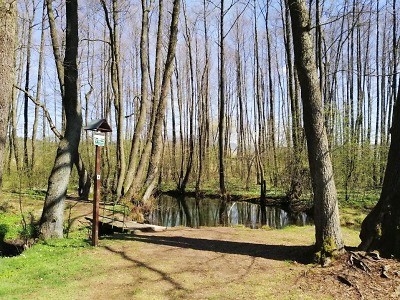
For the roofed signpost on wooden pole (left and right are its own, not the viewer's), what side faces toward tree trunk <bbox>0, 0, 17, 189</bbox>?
right

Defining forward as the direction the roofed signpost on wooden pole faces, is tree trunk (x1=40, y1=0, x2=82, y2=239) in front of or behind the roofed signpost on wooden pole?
behind

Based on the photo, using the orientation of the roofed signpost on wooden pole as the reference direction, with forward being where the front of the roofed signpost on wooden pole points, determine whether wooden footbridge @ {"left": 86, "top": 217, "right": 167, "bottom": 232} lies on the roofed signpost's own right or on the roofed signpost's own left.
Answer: on the roofed signpost's own left

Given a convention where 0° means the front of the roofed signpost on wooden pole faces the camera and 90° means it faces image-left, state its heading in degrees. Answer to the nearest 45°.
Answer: approximately 315°

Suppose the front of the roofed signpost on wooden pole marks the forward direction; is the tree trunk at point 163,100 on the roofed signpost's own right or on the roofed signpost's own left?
on the roofed signpost's own left

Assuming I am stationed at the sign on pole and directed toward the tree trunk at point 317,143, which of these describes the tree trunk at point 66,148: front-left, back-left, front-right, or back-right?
back-left

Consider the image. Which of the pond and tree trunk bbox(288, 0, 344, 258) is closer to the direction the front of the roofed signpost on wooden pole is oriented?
the tree trunk
